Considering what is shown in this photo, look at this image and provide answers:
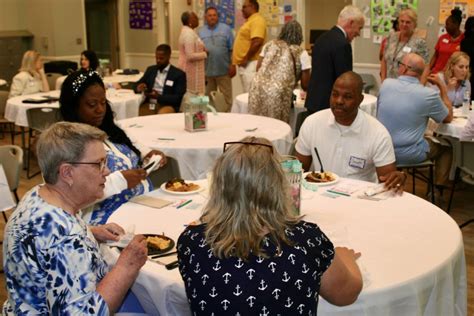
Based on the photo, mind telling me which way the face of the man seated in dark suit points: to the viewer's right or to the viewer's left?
to the viewer's left

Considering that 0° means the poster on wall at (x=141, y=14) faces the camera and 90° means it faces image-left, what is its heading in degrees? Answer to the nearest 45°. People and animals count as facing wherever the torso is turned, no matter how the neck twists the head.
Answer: approximately 0°

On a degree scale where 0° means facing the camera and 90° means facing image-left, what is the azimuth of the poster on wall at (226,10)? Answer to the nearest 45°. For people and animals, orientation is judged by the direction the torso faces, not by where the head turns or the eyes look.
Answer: approximately 0°

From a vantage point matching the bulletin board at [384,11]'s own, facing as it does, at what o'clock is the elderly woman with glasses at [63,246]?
The elderly woman with glasses is roughly at 12 o'clock from the bulletin board.

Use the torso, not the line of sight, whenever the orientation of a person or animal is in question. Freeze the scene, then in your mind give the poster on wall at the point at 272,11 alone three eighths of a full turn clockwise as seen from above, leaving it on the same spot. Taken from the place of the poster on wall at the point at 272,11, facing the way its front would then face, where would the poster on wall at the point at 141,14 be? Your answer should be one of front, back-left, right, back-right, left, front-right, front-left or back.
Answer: front

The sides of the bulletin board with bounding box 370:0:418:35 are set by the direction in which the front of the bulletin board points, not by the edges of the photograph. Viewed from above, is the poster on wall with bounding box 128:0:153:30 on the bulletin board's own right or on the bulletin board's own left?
on the bulletin board's own right

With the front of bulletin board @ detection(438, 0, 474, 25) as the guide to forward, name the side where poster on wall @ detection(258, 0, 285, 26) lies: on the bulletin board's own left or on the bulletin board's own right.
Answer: on the bulletin board's own right

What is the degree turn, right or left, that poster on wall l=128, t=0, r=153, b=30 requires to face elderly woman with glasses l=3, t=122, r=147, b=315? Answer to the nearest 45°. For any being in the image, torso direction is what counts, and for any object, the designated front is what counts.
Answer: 0° — it already faces them
